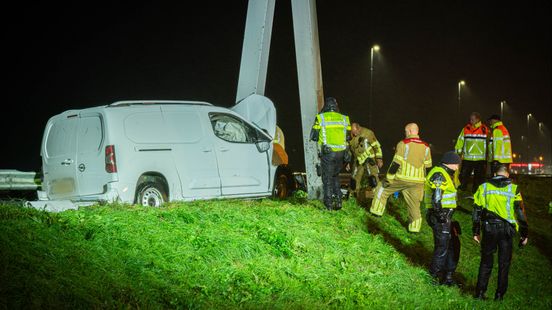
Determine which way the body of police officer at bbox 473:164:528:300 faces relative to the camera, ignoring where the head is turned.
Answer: away from the camera

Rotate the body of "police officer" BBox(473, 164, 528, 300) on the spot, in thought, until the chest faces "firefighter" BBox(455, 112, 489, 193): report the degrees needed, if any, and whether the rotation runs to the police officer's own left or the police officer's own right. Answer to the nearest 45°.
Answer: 0° — they already face them

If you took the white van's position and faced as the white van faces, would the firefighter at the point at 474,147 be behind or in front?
in front

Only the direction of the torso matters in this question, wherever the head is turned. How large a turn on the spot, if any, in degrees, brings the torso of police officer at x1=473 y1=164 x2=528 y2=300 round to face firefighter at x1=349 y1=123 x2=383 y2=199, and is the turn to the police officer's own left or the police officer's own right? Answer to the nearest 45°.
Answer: approximately 45° to the police officer's own left

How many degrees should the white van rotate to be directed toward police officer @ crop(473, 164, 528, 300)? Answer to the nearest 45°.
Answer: approximately 90° to its right

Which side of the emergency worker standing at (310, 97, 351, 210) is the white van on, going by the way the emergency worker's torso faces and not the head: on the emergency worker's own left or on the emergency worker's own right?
on the emergency worker's own left

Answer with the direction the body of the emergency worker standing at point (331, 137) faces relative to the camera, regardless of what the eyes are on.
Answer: away from the camera

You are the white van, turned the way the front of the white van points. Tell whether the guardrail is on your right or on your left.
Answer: on your left

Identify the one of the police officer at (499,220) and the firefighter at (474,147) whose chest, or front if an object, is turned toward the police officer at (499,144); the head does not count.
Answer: the police officer at (499,220)

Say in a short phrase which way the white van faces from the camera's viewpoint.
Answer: facing away from the viewer and to the right of the viewer
